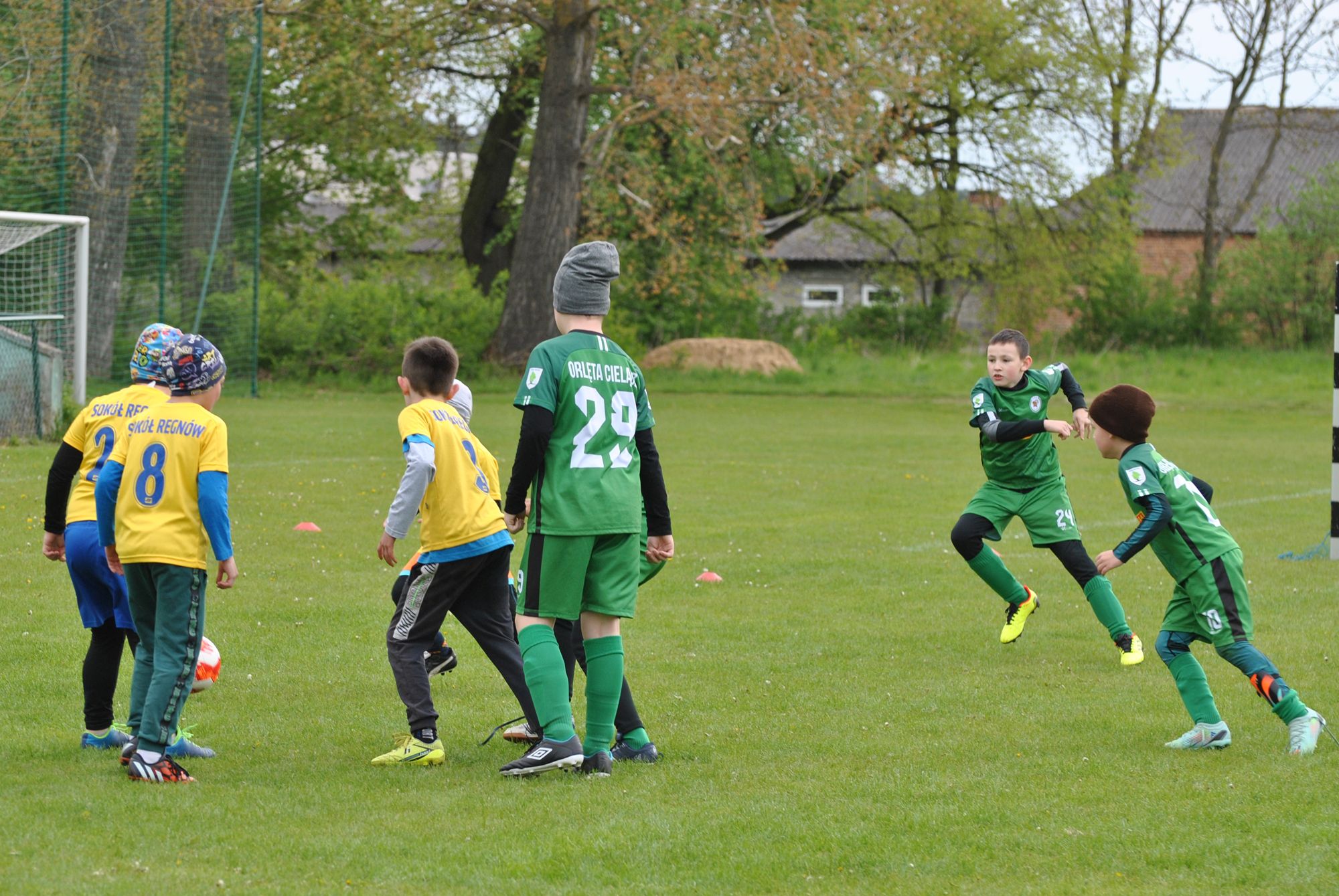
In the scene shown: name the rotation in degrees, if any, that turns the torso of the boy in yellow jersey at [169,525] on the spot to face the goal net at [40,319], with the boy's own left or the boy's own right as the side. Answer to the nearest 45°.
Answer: approximately 45° to the boy's own left

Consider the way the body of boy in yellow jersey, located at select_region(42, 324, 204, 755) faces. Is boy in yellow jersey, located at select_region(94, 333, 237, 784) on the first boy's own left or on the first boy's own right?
on the first boy's own right

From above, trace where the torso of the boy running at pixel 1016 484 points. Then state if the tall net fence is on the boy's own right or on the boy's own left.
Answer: on the boy's own right

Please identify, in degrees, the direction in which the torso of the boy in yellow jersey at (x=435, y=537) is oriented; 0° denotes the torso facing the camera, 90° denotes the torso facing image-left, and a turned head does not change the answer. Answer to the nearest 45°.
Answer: approximately 135°

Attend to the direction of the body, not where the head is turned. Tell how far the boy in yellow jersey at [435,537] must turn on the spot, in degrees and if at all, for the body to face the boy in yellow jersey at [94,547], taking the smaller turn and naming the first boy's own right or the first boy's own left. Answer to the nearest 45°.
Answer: approximately 45° to the first boy's own left

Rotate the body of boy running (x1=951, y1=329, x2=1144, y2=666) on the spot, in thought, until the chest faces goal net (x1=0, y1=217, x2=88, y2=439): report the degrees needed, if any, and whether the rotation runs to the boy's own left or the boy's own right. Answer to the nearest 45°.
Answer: approximately 90° to the boy's own right

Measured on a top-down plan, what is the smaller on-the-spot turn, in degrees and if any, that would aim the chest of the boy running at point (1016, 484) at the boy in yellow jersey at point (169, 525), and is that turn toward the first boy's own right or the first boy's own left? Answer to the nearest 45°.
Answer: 0° — they already face them

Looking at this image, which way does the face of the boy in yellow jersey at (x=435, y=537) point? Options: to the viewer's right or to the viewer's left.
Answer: to the viewer's left

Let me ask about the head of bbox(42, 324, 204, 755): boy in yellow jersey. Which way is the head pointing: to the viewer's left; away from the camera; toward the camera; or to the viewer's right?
away from the camera

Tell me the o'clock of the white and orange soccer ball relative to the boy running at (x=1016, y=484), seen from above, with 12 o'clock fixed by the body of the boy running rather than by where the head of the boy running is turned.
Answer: The white and orange soccer ball is roughly at 2 o'clock from the boy running.
